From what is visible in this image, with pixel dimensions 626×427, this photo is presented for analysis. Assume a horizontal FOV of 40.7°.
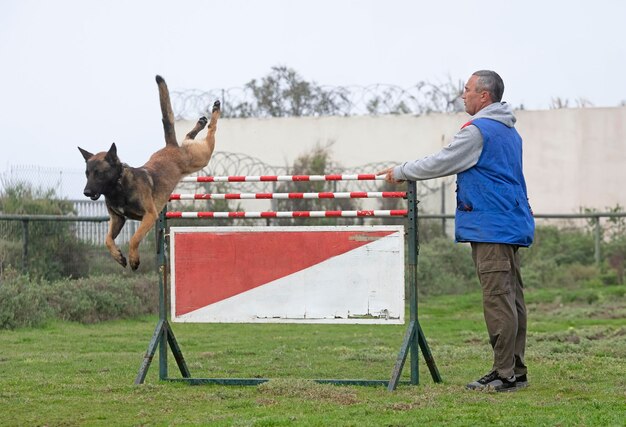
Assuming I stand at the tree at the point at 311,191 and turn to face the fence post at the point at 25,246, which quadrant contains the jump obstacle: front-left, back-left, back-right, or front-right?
front-left

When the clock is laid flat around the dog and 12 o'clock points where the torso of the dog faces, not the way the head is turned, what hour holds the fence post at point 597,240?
The fence post is roughly at 6 o'clock from the dog.

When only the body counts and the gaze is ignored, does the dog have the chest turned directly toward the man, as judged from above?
no

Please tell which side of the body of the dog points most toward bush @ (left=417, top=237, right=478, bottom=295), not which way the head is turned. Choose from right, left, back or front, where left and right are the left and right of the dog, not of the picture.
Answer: back

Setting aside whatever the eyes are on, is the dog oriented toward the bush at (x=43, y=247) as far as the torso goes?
no

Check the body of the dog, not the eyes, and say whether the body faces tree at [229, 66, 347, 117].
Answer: no

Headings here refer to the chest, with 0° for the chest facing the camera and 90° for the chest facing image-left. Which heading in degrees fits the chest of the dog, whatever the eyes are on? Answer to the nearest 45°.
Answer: approximately 45°

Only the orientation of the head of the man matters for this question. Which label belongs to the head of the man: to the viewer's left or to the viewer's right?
to the viewer's left

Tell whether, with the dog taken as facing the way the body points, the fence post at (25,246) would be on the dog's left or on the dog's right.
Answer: on the dog's right
